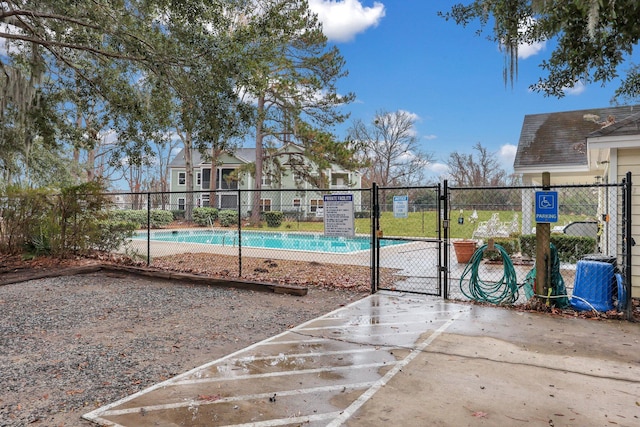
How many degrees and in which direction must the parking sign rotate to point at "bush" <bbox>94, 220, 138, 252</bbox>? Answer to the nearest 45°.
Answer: approximately 90° to its right

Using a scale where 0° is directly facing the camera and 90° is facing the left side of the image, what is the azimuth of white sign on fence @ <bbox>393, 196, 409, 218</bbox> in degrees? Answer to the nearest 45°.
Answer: approximately 0°

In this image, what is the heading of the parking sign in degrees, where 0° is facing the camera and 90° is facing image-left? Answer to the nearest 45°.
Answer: approximately 0°

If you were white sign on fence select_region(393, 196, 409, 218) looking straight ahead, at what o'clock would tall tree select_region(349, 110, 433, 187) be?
The tall tree is roughly at 6 o'clock from the white sign on fence.
